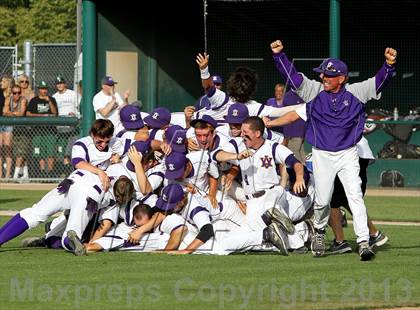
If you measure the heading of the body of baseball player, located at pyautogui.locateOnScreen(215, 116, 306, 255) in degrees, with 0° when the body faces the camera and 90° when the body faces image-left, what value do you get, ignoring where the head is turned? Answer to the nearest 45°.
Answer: approximately 45°

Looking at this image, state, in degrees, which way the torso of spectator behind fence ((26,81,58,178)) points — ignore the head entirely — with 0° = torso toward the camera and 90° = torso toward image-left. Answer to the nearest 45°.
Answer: approximately 0°

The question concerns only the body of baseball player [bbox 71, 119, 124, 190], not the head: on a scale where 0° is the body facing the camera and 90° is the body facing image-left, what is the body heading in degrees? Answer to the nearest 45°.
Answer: approximately 315°

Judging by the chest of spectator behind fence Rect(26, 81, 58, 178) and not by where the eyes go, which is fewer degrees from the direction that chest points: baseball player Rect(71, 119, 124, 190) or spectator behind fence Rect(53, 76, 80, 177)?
the baseball player
